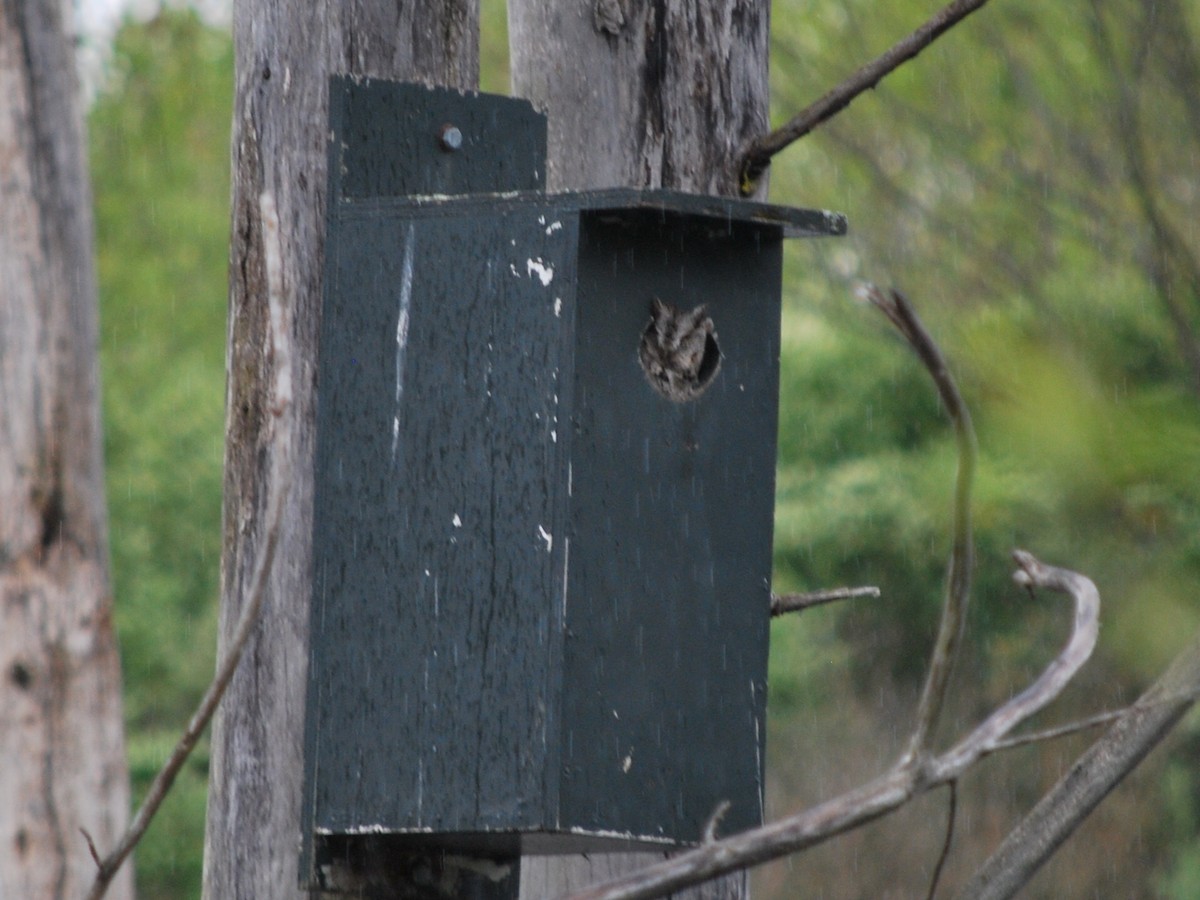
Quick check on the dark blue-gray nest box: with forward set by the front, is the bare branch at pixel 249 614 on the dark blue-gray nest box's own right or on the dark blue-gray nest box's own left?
on the dark blue-gray nest box's own right

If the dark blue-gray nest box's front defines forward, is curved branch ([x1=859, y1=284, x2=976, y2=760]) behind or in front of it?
in front

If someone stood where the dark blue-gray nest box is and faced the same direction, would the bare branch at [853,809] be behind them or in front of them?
in front

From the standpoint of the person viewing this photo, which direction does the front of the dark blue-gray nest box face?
facing the viewer and to the right of the viewer

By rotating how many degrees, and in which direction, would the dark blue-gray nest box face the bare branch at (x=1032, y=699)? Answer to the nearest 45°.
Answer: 0° — it already faces it

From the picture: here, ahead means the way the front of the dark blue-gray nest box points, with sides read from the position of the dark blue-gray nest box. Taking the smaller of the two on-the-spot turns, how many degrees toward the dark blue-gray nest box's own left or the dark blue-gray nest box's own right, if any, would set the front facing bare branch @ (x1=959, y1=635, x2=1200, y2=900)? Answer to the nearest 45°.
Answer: approximately 45° to the dark blue-gray nest box's own left
